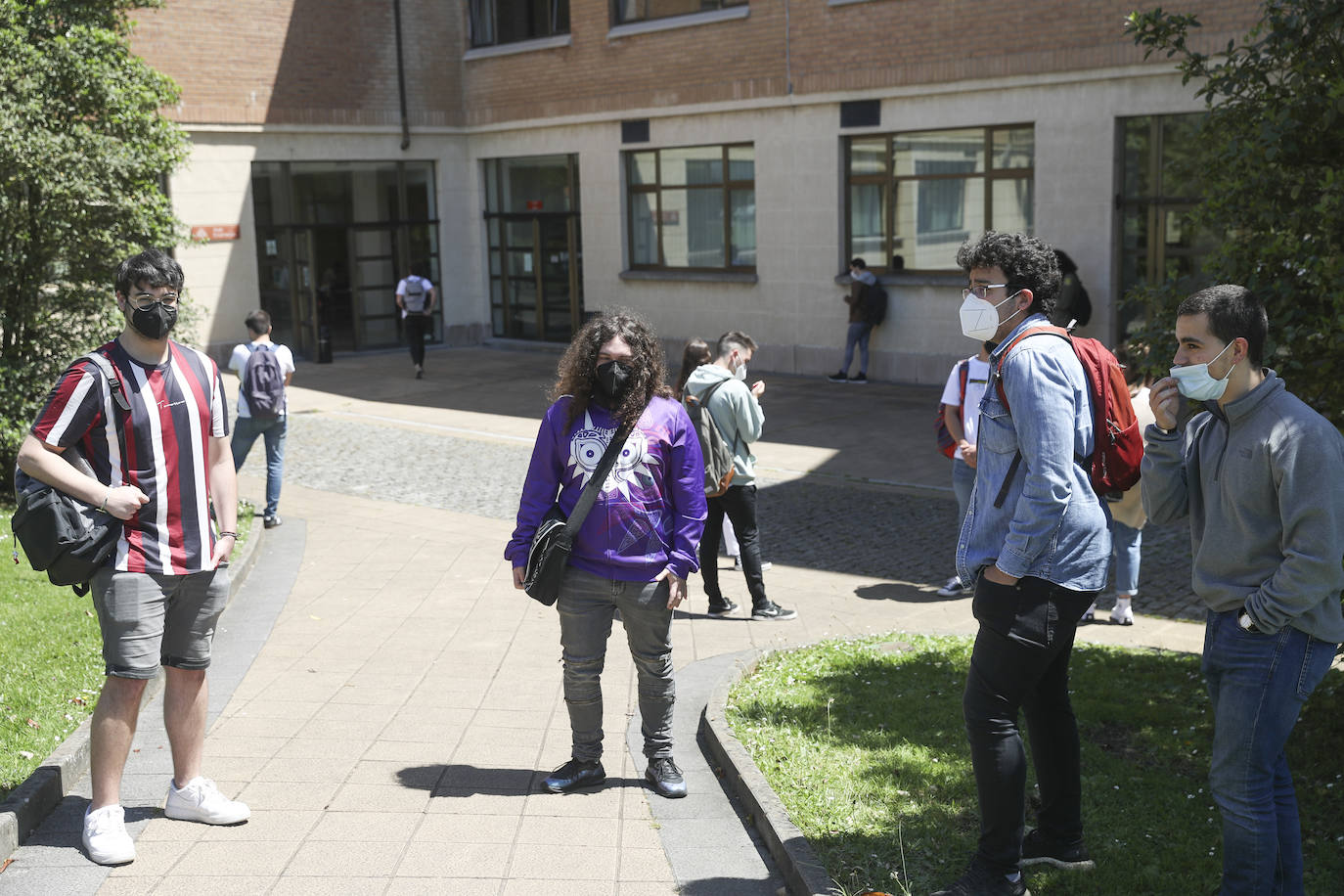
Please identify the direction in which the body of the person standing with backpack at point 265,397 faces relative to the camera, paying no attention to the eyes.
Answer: away from the camera

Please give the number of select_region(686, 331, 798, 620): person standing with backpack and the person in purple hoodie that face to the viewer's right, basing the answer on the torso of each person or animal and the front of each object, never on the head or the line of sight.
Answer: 1

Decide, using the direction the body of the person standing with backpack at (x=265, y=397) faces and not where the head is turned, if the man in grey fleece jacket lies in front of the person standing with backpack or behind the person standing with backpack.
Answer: behind

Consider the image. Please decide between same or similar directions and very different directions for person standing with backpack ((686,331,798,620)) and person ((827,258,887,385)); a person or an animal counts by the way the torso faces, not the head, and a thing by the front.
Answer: very different directions

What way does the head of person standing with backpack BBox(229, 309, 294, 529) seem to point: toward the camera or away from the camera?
away from the camera

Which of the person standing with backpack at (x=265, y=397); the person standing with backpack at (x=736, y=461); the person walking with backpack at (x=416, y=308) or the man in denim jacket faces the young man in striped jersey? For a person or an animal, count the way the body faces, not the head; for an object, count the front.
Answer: the man in denim jacket

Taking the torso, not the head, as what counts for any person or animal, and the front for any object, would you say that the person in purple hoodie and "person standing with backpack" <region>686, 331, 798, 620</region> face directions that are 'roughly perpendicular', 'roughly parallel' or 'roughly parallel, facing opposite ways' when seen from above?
roughly perpendicular

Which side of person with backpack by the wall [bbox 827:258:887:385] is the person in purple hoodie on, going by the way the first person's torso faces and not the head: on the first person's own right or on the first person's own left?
on the first person's own left

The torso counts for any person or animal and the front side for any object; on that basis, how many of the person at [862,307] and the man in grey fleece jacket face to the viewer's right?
0

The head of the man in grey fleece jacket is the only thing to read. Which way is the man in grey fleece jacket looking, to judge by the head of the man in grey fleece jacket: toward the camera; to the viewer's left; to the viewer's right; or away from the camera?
to the viewer's left

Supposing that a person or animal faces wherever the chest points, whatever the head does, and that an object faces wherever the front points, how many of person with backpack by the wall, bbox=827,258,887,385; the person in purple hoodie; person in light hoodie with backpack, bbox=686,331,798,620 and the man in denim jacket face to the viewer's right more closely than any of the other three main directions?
1

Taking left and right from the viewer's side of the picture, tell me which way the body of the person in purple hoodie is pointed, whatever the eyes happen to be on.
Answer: facing the viewer

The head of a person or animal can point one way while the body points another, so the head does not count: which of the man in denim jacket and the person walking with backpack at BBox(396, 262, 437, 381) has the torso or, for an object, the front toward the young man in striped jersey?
the man in denim jacket

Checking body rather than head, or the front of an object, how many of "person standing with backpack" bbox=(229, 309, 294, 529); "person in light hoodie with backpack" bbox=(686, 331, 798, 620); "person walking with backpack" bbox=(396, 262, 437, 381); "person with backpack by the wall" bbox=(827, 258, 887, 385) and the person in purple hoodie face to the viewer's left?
1

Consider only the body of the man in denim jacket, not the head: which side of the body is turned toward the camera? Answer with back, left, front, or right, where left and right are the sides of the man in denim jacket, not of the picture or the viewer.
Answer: left

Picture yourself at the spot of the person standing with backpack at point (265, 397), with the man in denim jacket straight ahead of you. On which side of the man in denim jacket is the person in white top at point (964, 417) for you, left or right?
left

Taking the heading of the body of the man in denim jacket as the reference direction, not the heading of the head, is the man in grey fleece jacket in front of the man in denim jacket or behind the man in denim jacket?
behind

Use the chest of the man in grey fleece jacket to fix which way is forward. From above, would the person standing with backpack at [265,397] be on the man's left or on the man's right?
on the man's right

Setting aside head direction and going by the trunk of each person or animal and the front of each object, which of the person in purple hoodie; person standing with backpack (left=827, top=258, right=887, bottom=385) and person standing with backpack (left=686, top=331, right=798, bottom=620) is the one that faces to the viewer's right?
person standing with backpack (left=686, top=331, right=798, bottom=620)

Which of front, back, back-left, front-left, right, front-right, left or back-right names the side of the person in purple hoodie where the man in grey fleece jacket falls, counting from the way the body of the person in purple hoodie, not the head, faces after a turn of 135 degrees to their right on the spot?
back
